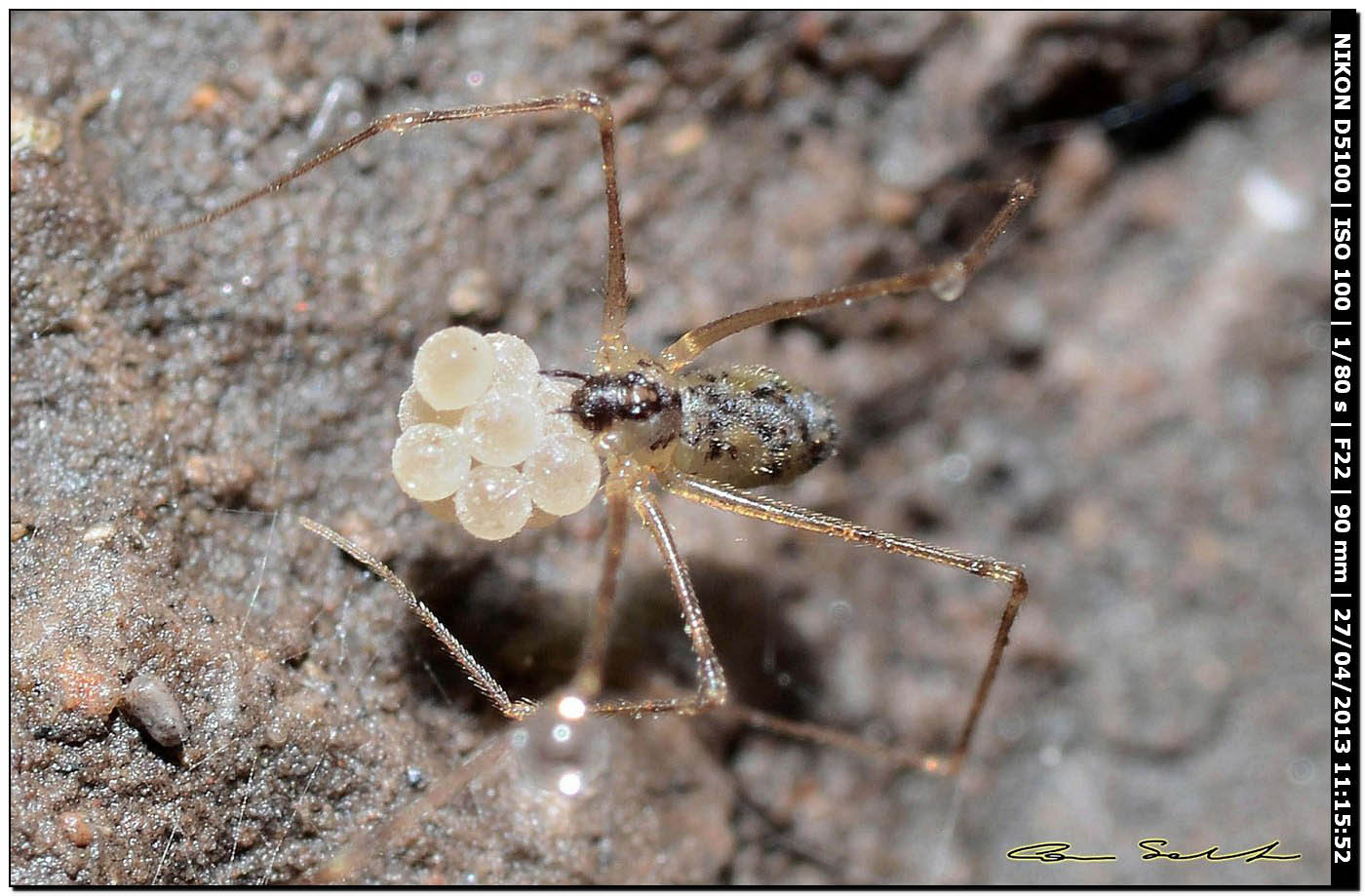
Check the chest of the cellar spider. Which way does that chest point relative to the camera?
to the viewer's left

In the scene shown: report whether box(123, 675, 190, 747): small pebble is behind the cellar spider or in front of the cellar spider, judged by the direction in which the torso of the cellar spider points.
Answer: in front
